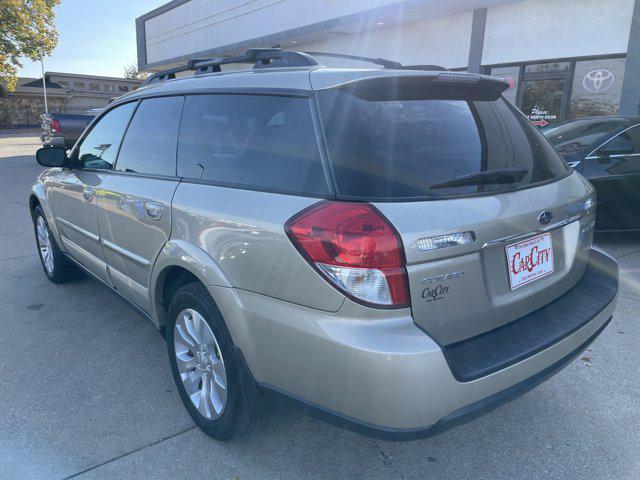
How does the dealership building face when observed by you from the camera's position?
facing the viewer and to the left of the viewer

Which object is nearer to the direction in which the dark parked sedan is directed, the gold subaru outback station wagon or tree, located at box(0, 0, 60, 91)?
the gold subaru outback station wagon

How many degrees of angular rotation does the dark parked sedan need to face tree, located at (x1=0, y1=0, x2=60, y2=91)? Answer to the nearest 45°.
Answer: approximately 90° to its right

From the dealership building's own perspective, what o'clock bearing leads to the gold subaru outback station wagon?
The gold subaru outback station wagon is roughly at 11 o'clock from the dealership building.

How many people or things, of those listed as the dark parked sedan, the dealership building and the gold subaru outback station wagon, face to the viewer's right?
0

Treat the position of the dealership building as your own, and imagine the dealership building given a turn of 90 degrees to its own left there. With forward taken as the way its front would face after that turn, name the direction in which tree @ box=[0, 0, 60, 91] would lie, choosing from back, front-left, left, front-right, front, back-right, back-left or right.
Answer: back

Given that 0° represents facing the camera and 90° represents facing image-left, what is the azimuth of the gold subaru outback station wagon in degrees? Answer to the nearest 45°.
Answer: approximately 135°

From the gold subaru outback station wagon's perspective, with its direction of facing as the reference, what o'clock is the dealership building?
The dealership building is roughly at 2 o'clock from the gold subaru outback station wagon.

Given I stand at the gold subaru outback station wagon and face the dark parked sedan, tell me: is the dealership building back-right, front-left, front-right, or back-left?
front-left
